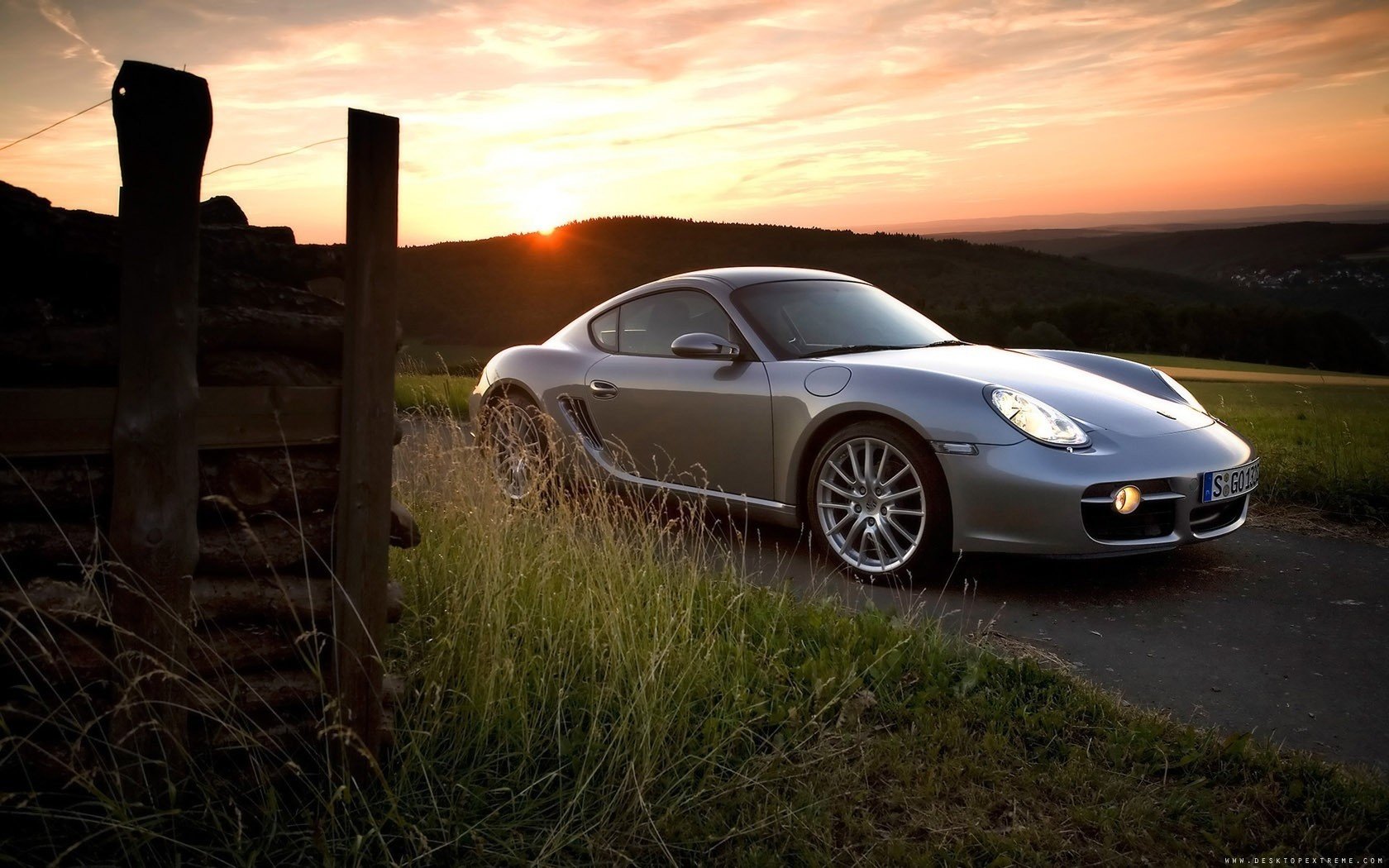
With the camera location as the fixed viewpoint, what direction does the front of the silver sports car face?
facing the viewer and to the right of the viewer

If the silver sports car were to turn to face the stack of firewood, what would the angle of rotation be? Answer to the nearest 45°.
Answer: approximately 90° to its right
